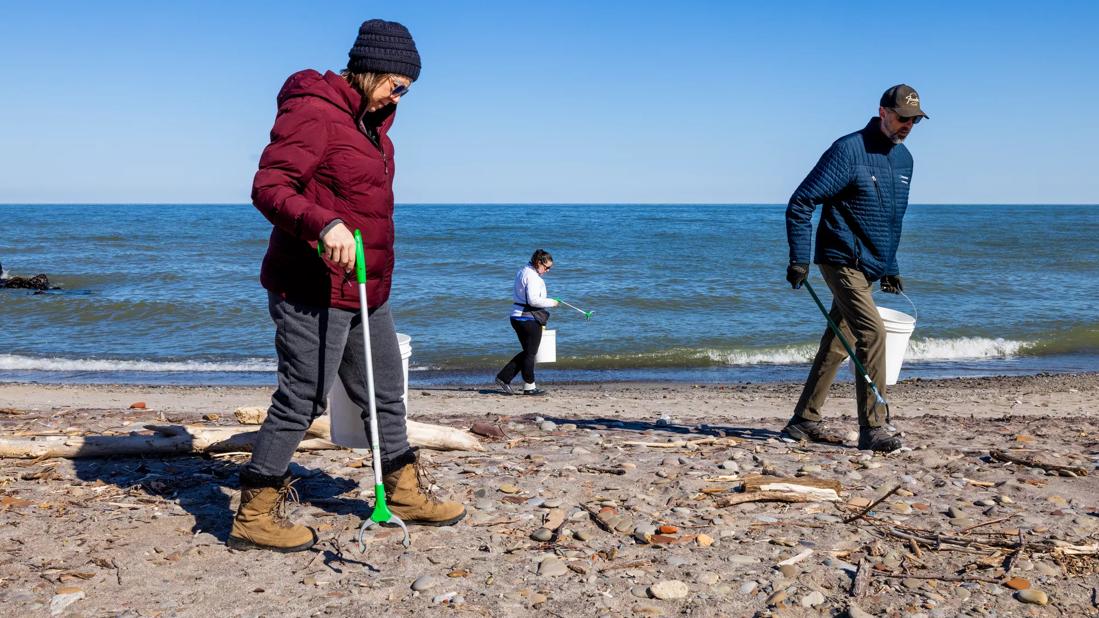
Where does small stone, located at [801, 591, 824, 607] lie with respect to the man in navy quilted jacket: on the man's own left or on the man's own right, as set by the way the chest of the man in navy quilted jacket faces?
on the man's own right

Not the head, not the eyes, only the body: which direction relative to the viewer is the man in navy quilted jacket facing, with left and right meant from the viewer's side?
facing the viewer and to the right of the viewer

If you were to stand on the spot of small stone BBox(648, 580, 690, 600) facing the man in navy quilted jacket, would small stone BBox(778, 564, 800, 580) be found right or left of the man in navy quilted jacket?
right

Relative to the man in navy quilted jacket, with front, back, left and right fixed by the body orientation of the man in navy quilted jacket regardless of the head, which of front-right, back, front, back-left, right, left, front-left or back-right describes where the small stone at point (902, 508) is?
front-right

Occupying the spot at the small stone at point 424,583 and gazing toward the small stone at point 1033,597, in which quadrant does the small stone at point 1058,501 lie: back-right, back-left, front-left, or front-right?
front-left

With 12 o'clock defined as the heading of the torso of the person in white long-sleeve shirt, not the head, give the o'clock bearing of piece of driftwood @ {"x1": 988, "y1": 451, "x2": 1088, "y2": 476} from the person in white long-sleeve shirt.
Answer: The piece of driftwood is roughly at 2 o'clock from the person in white long-sleeve shirt.

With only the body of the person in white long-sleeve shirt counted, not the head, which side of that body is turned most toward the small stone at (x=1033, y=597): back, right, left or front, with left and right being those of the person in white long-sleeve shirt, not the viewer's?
right

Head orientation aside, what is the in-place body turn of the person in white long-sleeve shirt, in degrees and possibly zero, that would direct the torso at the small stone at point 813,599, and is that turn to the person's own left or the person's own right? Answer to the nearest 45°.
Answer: approximately 90° to the person's own right

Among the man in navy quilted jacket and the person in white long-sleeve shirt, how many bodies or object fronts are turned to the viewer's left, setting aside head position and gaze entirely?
0

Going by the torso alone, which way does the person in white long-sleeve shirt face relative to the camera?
to the viewer's right
